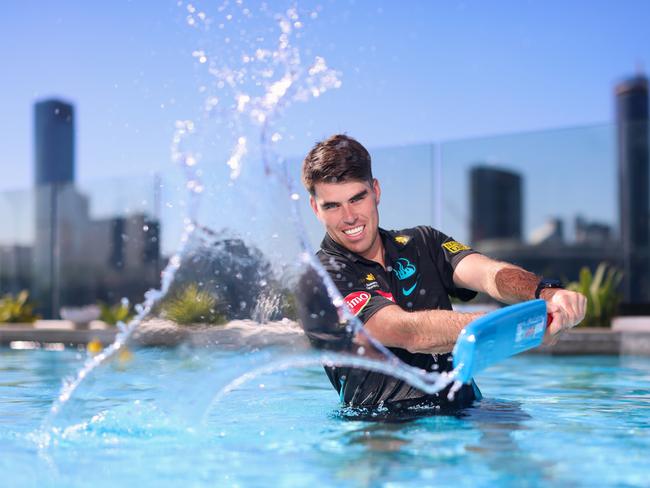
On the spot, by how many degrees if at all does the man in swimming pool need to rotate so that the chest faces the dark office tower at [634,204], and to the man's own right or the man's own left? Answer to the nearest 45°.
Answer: approximately 135° to the man's own left

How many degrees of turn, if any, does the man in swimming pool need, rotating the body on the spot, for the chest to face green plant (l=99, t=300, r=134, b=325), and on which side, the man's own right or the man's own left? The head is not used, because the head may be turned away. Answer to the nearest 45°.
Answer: approximately 180°

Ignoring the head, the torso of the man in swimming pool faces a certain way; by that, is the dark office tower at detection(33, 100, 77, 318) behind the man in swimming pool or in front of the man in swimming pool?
behind

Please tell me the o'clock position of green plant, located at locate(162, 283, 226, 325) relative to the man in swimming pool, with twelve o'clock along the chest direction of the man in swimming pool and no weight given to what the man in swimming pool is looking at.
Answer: The green plant is roughly at 4 o'clock from the man in swimming pool.

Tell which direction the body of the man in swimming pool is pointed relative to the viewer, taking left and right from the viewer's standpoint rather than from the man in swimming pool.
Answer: facing the viewer and to the right of the viewer

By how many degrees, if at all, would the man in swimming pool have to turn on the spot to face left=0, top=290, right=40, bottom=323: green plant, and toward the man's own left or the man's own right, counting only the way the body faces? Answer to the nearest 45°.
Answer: approximately 180°

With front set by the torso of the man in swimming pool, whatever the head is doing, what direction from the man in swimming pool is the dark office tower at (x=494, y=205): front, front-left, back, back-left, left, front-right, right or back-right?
back-left
